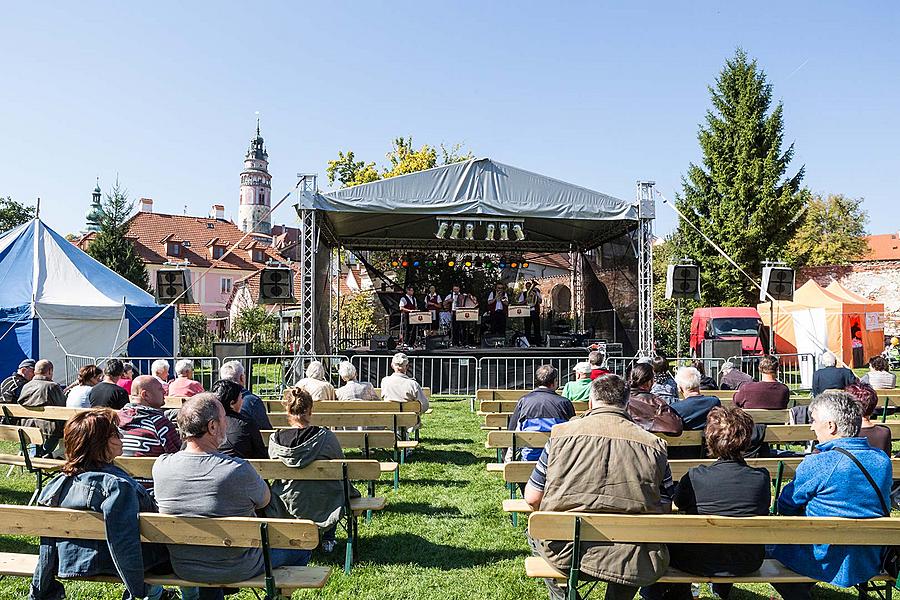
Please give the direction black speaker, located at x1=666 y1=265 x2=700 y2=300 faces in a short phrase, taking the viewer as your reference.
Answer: facing the viewer

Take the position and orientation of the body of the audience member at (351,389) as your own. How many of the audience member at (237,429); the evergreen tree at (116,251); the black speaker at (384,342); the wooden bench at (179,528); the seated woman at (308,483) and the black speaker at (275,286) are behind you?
3

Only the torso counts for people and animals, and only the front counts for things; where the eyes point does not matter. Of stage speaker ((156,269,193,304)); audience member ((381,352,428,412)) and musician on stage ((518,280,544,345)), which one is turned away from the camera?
the audience member

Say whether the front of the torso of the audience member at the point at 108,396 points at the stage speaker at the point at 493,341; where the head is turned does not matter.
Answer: yes

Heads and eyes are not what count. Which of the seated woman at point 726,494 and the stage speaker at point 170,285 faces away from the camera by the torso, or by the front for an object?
the seated woman

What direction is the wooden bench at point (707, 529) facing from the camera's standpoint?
away from the camera

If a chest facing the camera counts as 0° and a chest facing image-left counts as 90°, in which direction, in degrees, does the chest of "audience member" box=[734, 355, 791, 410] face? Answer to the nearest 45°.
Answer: approximately 180°

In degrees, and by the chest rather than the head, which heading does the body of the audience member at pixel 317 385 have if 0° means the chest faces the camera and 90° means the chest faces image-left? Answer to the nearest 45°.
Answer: approximately 180°

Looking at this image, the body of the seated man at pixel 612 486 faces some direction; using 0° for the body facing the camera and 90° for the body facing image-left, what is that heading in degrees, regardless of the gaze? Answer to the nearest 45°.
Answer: approximately 180°

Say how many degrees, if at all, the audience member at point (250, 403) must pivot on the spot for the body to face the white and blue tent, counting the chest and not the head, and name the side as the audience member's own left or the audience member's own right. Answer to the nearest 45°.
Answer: approximately 45° to the audience member's own left

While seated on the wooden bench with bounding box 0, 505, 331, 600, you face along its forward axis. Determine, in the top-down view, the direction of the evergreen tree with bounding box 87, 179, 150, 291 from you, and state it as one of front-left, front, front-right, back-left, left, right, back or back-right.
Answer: front

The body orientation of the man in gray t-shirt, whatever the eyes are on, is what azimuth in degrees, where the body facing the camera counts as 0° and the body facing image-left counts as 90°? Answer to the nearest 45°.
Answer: approximately 225°

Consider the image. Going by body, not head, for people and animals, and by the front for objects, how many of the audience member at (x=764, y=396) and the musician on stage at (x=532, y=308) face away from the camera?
1

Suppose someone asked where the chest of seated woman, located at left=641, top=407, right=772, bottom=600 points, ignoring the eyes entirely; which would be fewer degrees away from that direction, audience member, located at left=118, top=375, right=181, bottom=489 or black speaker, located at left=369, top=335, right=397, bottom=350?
the black speaker

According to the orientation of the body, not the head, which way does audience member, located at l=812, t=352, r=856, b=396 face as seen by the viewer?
away from the camera

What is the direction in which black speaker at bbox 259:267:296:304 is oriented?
toward the camera

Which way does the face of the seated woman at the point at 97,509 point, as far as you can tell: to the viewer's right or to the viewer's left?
to the viewer's right

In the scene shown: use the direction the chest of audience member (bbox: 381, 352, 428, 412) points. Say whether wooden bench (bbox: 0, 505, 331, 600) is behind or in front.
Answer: behind

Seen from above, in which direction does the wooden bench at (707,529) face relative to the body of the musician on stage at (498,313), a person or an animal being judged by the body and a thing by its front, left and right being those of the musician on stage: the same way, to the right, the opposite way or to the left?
the opposite way

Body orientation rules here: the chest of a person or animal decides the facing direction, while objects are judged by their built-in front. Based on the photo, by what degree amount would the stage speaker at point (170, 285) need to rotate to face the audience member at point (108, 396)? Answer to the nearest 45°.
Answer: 0° — it already faces them
